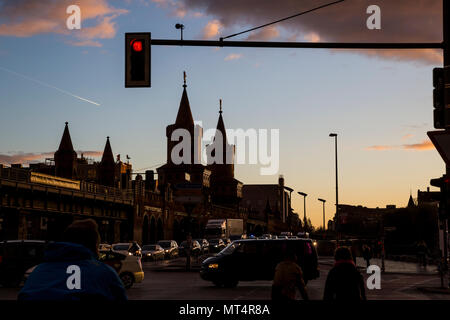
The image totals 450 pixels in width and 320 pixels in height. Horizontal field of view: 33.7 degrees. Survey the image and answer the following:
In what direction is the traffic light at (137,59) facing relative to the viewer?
toward the camera

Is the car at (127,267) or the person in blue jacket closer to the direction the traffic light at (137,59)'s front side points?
the person in blue jacket

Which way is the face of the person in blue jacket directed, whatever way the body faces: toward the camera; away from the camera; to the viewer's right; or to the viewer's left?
away from the camera

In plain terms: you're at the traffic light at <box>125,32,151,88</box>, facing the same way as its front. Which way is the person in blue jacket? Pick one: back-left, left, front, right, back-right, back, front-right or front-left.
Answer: front

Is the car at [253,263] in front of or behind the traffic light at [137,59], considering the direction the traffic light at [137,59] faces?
behind

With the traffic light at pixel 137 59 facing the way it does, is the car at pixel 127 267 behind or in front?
behind

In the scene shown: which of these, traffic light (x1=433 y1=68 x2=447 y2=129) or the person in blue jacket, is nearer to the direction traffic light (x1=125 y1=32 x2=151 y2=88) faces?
the person in blue jacket

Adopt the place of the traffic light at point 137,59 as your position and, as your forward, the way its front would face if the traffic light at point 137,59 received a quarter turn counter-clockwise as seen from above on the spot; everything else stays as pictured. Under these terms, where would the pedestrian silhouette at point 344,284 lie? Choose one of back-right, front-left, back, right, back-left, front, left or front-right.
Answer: front-right
